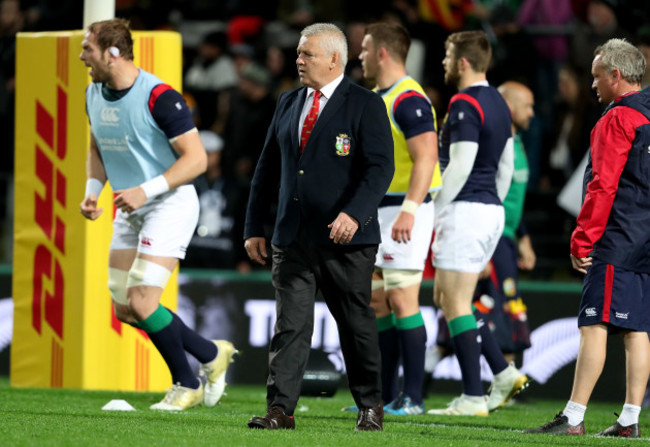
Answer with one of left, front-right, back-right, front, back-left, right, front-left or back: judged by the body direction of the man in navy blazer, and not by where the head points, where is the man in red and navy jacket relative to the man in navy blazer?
back-left

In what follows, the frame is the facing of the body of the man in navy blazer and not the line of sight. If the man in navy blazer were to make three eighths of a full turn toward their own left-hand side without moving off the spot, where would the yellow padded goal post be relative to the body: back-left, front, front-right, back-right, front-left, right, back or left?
back-left

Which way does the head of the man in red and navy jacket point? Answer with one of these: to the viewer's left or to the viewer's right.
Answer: to the viewer's left

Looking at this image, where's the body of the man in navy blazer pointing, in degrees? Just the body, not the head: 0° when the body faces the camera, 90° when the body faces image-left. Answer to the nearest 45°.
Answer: approximately 45°
